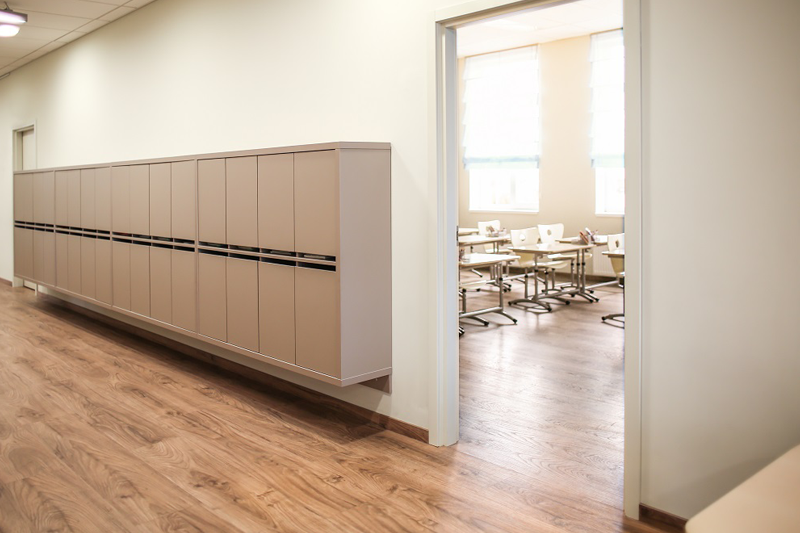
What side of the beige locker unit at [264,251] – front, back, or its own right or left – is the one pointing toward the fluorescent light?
right

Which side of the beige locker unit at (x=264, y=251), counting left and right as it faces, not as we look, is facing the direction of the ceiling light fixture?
right

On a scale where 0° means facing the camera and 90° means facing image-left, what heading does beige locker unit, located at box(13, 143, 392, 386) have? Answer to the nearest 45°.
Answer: approximately 45°
